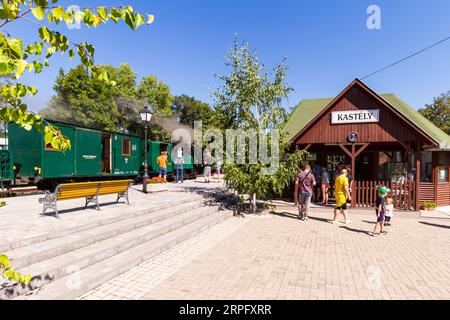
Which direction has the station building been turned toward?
toward the camera

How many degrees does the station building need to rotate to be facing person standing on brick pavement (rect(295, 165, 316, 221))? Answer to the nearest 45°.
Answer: approximately 45° to its right

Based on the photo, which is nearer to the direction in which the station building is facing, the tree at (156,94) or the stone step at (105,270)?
the stone step
